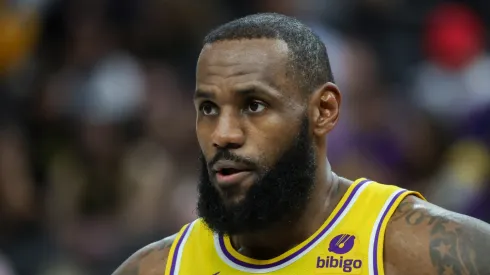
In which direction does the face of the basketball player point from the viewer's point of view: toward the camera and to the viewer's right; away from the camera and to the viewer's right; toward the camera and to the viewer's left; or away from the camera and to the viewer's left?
toward the camera and to the viewer's left
